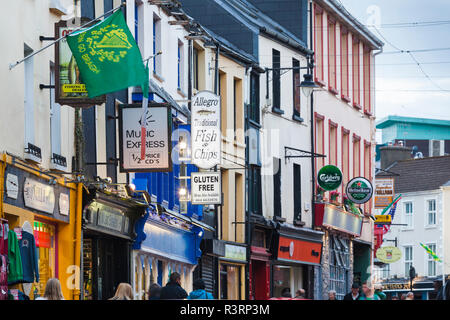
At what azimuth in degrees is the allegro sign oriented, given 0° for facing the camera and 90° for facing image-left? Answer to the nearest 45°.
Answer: approximately 0°

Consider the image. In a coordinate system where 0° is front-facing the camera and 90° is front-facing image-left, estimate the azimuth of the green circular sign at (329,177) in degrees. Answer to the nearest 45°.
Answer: approximately 0°

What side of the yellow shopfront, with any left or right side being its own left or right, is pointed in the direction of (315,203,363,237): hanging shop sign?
left

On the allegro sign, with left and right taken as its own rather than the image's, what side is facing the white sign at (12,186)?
front

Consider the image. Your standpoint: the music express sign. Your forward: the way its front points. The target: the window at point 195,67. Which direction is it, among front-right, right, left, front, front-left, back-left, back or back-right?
back

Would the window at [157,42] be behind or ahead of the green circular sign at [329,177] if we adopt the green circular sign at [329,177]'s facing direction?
ahead

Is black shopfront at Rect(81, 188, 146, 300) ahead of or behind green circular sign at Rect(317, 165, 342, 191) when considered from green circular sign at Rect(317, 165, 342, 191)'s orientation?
ahead

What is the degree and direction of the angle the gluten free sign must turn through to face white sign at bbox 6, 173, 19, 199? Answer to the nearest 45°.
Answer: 0° — it already faces it

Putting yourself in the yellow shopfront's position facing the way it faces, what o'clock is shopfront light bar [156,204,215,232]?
The shopfront light bar is roughly at 8 o'clock from the yellow shopfront.

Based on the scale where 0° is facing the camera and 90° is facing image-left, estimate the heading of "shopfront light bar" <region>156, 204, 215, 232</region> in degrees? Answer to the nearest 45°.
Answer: approximately 315°

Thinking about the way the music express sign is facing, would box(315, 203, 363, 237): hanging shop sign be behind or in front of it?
behind
